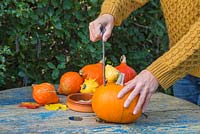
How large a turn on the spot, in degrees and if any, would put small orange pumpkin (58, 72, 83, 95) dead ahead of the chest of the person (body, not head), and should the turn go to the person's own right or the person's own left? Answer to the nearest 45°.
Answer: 0° — they already face it

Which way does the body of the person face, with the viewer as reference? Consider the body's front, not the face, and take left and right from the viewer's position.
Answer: facing to the left of the viewer

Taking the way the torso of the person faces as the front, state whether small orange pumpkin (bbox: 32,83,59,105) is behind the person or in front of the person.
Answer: in front

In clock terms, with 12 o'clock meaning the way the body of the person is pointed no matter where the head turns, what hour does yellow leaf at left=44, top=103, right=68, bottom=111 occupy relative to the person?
The yellow leaf is roughly at 12 o'clock from the person.
